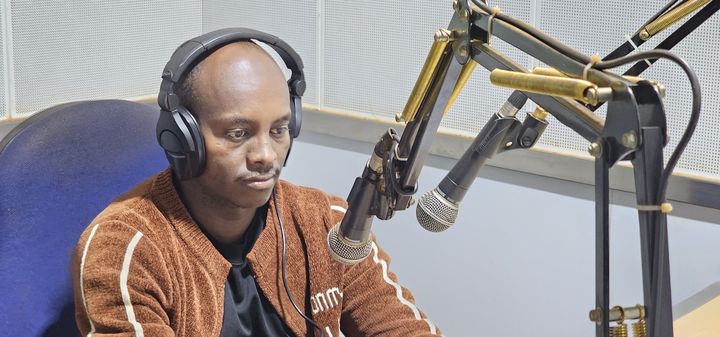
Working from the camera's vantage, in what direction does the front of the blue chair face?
facing the viewer and to the right of the viewer

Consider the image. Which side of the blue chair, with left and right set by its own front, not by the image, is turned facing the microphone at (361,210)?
front

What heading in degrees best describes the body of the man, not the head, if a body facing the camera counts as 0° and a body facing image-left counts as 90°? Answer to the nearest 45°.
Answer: approximately 315°

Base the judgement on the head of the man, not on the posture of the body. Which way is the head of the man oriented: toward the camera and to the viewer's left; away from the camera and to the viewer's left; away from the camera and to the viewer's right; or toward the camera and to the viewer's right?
toward the camera and to the viewer's right

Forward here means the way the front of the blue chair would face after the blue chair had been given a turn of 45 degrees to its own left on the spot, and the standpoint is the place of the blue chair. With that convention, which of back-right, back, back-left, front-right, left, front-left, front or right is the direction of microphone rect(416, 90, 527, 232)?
front-right

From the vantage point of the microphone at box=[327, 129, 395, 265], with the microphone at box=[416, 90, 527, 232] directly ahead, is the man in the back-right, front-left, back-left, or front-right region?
back-left
